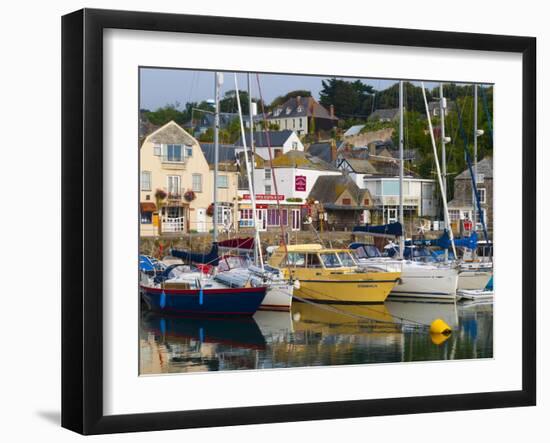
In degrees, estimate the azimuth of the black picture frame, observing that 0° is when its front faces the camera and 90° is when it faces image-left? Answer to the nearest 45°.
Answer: approximately 315°
